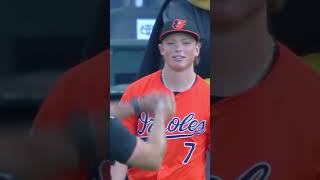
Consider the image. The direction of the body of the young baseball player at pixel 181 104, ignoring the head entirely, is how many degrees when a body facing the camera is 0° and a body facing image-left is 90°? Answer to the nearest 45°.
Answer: approximately 0°
